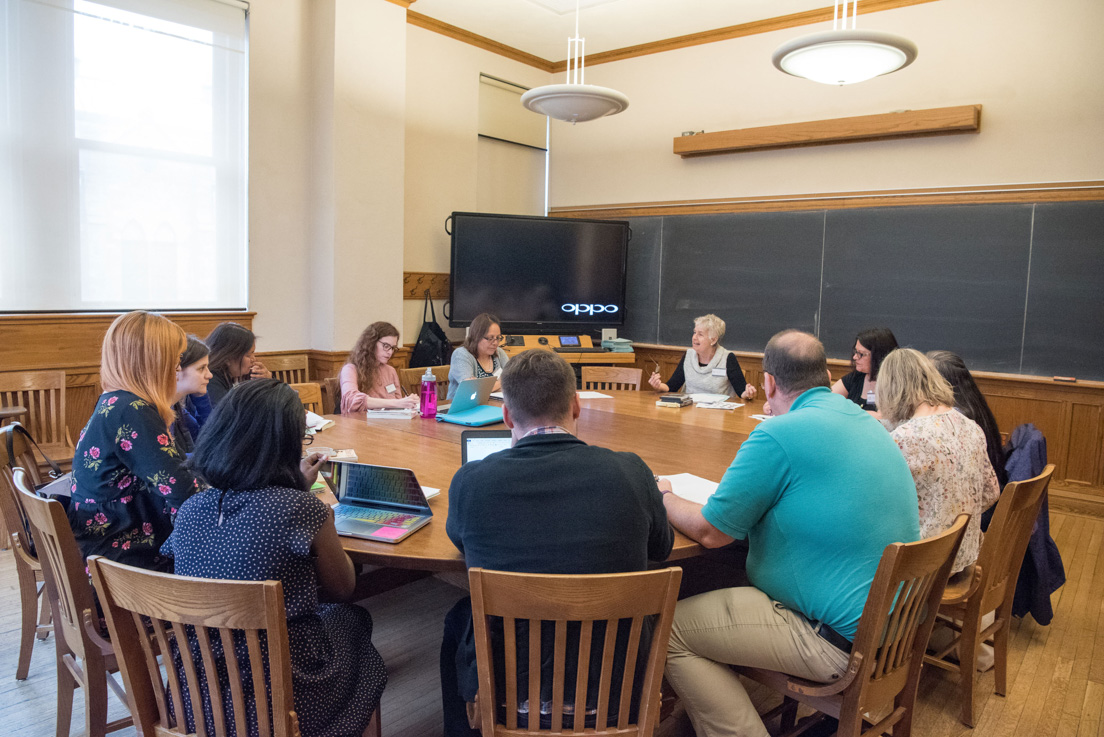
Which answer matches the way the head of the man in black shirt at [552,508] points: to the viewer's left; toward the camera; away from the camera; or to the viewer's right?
away from the camera

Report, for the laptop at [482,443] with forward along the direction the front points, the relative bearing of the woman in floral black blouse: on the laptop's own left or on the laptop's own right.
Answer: on the laptop's own right

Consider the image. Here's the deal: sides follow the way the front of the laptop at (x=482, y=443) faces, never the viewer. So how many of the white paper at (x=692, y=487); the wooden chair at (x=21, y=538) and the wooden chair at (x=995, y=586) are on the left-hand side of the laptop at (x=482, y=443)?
2

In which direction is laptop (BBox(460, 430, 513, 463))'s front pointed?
toward the camera

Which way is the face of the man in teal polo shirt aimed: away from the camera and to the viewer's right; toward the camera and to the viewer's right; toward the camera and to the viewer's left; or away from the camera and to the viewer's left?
away from the camera and to the viewer's left

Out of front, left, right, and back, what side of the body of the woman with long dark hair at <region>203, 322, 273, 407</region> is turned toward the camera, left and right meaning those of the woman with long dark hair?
right

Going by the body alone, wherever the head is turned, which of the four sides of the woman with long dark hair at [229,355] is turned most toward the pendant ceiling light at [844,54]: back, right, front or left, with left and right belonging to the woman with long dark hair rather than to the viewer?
front

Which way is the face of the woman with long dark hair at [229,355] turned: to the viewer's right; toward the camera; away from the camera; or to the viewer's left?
to the viewer's right

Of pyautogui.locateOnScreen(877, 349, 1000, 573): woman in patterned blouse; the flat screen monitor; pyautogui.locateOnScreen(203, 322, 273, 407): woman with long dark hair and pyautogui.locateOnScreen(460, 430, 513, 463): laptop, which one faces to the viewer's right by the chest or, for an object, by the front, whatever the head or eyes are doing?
the woman with long dark hair

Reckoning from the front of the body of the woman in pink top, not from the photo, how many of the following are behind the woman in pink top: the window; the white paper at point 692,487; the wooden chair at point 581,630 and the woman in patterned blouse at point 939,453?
1

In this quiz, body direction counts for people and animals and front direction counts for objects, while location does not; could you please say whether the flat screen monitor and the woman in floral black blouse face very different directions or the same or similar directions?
very different directions

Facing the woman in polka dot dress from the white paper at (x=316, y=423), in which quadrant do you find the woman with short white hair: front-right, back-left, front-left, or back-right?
back-left

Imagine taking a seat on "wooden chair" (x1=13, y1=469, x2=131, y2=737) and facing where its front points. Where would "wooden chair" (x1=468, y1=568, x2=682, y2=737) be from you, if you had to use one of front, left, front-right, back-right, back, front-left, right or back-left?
right

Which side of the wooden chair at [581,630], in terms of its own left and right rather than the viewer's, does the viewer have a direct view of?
back

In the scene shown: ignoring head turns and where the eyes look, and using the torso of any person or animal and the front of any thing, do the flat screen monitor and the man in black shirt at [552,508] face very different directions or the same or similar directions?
very different directions

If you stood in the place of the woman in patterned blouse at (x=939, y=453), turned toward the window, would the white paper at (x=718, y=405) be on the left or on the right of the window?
right
